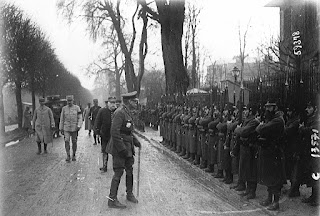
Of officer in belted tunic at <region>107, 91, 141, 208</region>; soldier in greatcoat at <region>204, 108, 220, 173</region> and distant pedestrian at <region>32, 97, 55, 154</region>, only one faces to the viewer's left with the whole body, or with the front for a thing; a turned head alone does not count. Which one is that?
soldier in greatcoat at <region>204, 108, 220, 173</region>

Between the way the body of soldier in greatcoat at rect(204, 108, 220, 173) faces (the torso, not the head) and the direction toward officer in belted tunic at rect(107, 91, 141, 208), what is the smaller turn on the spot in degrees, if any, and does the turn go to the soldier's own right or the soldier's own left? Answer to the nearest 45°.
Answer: approximately 45° to the soldier's own left

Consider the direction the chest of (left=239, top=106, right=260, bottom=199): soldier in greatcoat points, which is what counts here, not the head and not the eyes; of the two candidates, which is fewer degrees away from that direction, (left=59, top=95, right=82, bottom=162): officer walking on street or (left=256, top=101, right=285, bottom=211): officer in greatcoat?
the officer walking on street

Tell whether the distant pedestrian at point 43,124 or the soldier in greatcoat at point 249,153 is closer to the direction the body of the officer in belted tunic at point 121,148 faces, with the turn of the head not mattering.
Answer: the soldier in greatcoat

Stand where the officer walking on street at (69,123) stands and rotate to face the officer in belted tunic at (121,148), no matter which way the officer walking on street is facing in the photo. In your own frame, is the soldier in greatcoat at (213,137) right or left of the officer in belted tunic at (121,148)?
left

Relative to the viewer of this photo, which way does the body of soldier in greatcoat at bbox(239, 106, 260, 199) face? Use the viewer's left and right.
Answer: facing to the left of the viewer

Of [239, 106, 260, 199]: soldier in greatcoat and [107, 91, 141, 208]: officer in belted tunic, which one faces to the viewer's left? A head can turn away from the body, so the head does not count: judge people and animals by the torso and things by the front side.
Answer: [239, 106, 260, 199]: soldier in greatcoat

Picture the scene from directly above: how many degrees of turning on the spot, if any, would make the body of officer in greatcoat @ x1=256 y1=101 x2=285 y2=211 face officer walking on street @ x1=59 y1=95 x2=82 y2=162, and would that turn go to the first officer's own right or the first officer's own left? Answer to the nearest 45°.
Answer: approximately 90° to the first officer's own right
